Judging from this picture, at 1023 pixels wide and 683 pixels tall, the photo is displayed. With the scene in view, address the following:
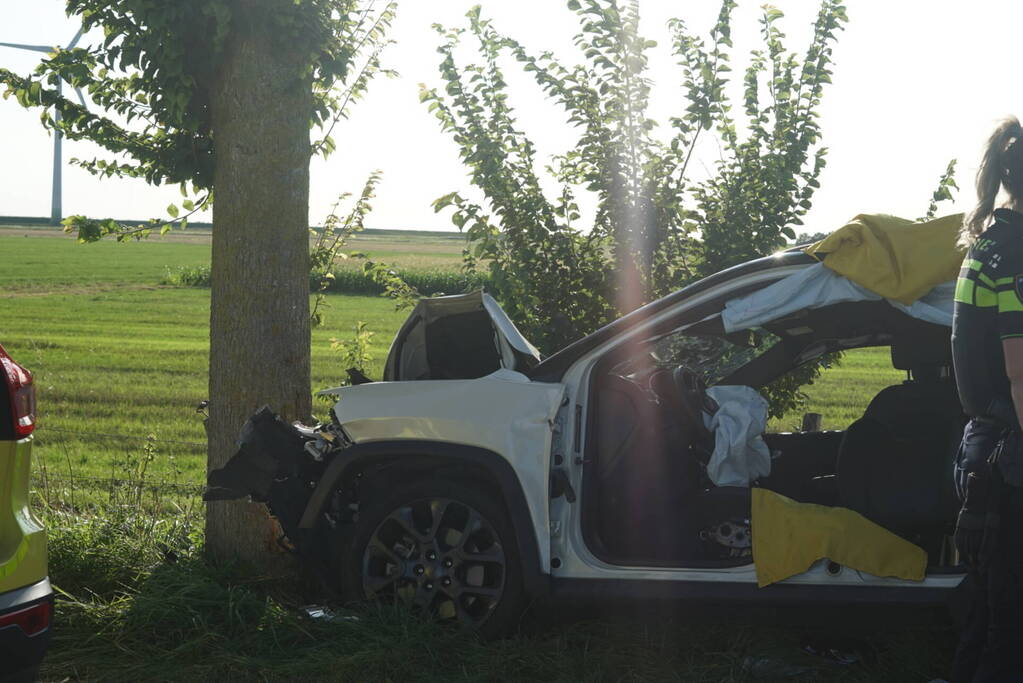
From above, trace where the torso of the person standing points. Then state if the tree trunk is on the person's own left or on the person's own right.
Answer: on the person's own left

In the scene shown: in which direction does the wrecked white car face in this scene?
to the viewer's left
